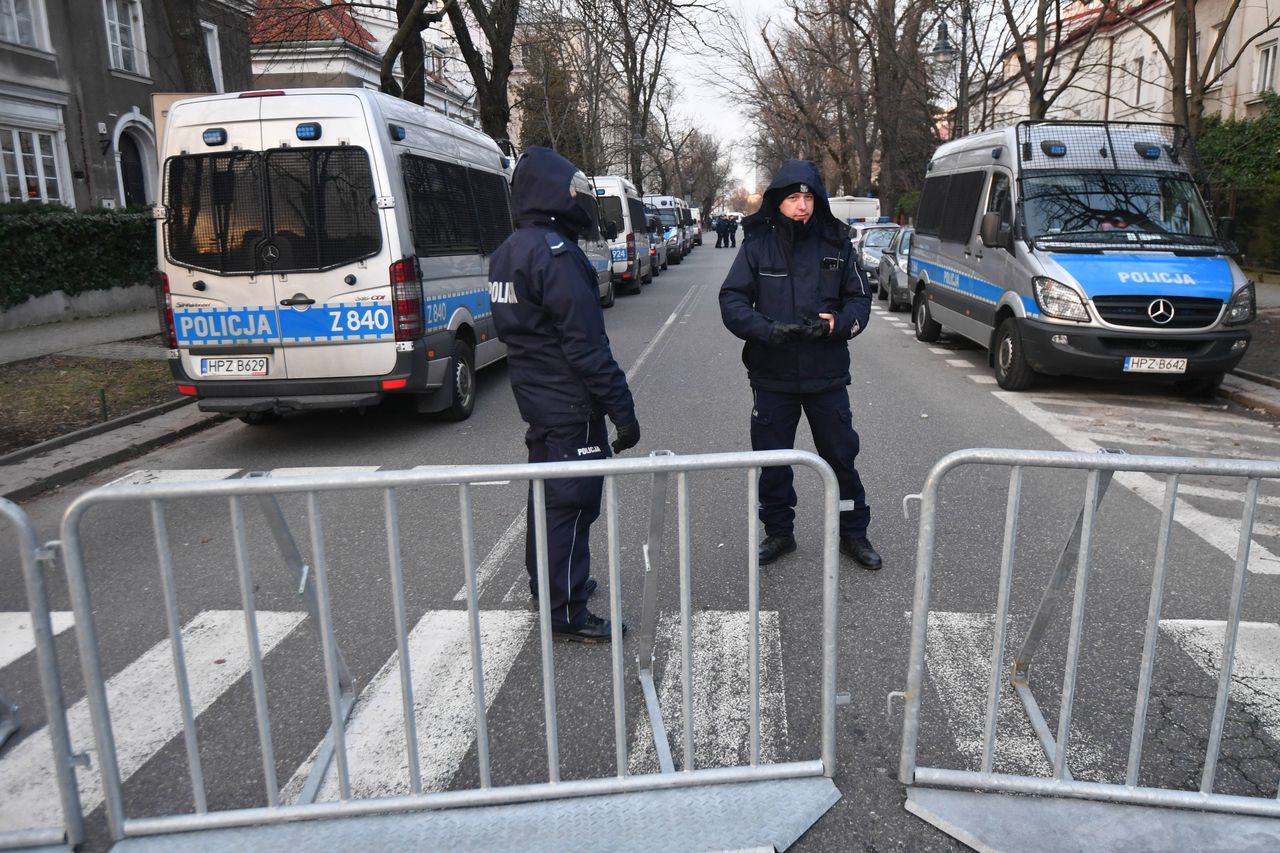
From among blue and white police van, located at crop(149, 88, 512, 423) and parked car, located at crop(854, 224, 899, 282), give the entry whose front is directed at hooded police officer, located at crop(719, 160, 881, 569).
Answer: the parked car

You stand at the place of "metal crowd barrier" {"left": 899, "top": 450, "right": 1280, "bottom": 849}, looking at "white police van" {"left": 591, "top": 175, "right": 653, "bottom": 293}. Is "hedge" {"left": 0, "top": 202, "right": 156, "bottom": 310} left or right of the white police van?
left

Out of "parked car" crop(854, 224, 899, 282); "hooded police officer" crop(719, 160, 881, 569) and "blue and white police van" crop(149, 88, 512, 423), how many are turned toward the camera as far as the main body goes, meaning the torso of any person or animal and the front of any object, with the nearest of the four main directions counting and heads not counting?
2

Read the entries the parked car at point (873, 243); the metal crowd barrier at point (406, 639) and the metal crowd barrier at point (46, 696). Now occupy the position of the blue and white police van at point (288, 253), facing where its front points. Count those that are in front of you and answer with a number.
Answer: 1

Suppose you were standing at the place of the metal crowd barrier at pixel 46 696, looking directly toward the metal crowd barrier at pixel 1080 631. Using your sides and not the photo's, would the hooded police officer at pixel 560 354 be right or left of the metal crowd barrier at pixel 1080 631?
left

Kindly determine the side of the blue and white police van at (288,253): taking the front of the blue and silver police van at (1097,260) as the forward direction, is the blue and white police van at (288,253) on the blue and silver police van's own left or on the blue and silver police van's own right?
on the blue and silver police van's own right

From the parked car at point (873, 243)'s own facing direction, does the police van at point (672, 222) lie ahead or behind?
behind

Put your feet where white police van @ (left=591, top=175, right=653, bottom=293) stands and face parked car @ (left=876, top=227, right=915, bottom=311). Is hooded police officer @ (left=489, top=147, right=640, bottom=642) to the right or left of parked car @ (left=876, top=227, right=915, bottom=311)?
right

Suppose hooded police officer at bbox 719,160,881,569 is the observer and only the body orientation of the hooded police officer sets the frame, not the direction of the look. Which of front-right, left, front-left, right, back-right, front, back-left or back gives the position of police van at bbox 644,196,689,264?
back

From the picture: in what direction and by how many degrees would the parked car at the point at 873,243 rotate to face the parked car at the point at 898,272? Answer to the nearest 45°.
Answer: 0° — it already faces it

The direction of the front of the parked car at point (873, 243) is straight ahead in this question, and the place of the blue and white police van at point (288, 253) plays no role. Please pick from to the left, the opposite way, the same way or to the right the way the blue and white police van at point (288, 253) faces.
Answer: the opposite way

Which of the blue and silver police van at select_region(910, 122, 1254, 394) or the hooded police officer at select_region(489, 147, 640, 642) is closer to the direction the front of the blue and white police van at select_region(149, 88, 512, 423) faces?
the blue and silver police van

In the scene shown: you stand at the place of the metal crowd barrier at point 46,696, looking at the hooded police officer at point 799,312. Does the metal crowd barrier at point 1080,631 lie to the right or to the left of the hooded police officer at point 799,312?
right

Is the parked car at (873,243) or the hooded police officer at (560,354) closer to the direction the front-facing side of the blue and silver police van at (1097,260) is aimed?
the hooded police officer

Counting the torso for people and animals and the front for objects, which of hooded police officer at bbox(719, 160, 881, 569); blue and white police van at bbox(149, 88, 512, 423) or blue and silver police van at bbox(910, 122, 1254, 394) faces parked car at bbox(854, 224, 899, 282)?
blue and white police van at bbox(149, 88, 512, 423)

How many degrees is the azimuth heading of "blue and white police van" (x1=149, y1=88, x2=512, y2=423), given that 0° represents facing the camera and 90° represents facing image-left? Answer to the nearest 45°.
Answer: approximately 225°
